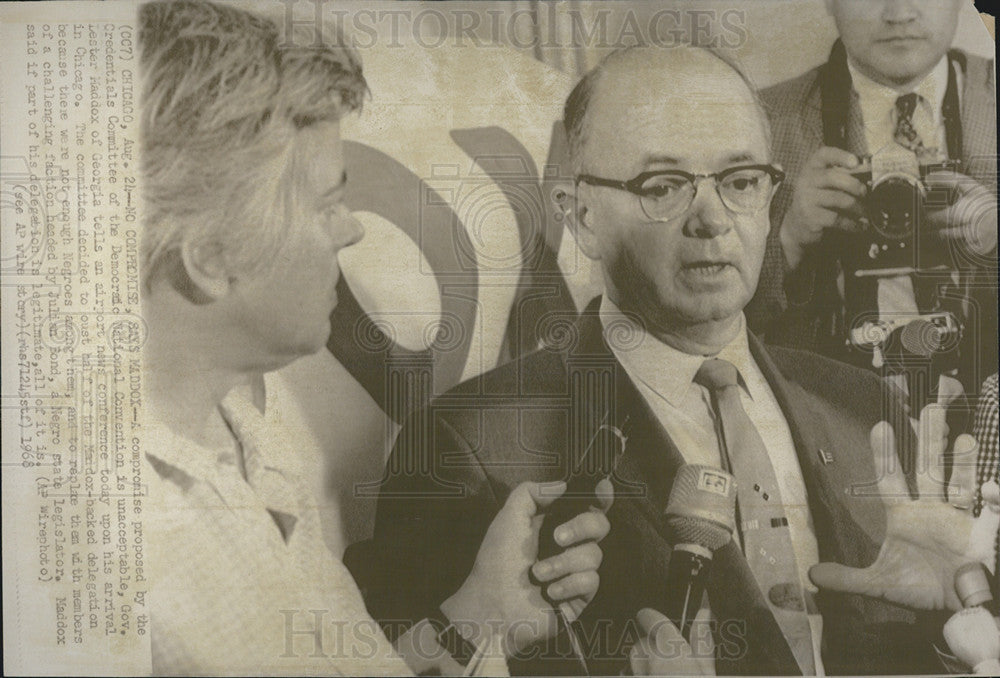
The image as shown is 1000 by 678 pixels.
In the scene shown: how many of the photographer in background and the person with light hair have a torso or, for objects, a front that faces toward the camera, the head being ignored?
1

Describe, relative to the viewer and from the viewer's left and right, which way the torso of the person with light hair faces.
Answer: facing to the right of the viewer

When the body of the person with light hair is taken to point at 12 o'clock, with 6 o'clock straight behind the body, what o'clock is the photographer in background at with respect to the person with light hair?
The photographer in background is roughly at 10 o'clock from the person with light hair.

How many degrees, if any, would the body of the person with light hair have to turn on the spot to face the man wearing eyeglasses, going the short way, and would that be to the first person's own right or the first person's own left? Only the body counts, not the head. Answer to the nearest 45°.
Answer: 0° — they already face them

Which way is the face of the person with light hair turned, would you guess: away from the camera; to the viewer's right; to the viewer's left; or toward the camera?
to the viewer's right
